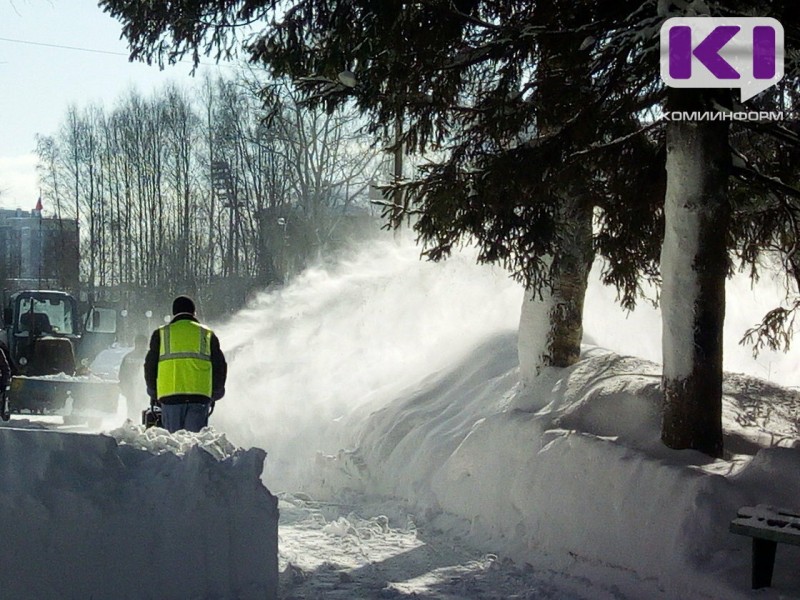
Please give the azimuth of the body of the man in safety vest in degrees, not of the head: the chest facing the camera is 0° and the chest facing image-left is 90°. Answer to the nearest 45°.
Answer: approximately 180°

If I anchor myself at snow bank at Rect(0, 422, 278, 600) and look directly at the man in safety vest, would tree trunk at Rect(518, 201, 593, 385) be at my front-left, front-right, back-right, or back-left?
front-right

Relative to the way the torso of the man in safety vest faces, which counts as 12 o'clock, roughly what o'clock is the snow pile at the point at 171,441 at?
The snow pile is roughly at 6 o'clock from the man in safety vest.

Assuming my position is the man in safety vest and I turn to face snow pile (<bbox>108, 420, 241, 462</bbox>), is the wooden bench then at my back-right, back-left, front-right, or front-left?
front-left

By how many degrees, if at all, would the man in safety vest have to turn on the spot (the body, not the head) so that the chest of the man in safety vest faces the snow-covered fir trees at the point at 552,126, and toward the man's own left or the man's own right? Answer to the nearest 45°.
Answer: approximately 90° to the man's own right

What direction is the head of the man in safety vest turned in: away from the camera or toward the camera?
away from the camera

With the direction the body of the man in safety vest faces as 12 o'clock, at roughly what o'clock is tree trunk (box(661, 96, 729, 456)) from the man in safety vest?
The tree trunk is roughly at 4 o'clock from the man in safety vest.

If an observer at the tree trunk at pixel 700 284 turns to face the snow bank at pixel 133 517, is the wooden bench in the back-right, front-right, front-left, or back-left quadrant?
front-left

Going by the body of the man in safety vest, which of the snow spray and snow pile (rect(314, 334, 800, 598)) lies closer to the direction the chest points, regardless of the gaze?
the snow spray

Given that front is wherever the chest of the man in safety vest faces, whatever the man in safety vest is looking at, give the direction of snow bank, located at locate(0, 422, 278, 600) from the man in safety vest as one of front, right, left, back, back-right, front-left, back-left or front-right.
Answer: back
